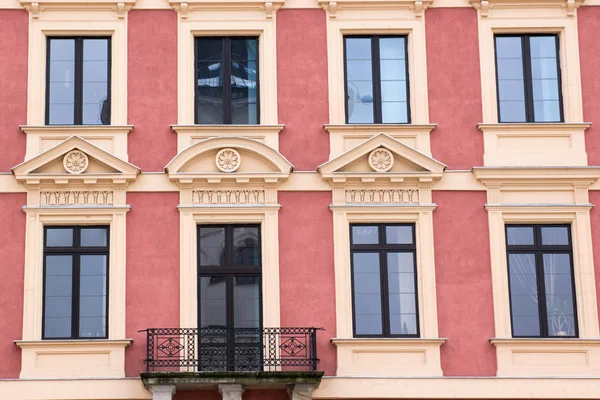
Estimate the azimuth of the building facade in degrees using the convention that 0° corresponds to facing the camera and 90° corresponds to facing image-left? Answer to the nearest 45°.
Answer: approximately 0°
